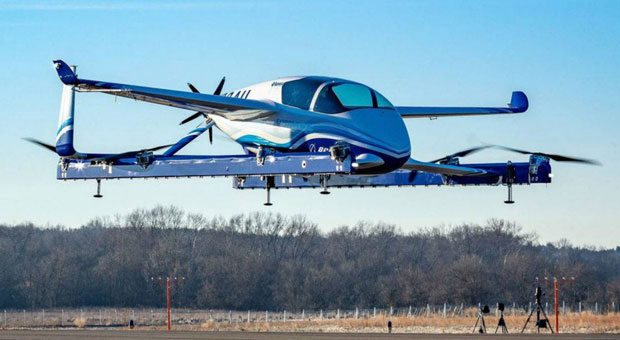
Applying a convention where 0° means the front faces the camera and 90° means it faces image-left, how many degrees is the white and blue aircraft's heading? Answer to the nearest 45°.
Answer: approximately 315°
